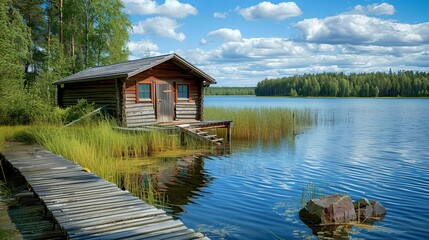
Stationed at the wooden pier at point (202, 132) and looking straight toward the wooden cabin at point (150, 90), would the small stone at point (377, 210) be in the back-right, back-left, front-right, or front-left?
back-left

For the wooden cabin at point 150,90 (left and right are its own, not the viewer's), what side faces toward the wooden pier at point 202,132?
front

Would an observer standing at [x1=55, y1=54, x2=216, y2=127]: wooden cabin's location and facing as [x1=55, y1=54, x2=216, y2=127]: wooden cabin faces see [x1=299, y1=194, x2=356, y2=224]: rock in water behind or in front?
in front

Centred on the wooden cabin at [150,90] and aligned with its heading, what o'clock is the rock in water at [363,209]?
The rock in water is roughly at 1 o'clock from the wooden cabin.

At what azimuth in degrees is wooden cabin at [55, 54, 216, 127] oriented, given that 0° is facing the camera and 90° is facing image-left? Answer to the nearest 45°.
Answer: approximately 315°

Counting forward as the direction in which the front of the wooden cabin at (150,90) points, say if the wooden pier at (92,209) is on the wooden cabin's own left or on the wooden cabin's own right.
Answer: on the wooden cabin's own right

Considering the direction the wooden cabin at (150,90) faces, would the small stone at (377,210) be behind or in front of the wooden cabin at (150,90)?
in front
